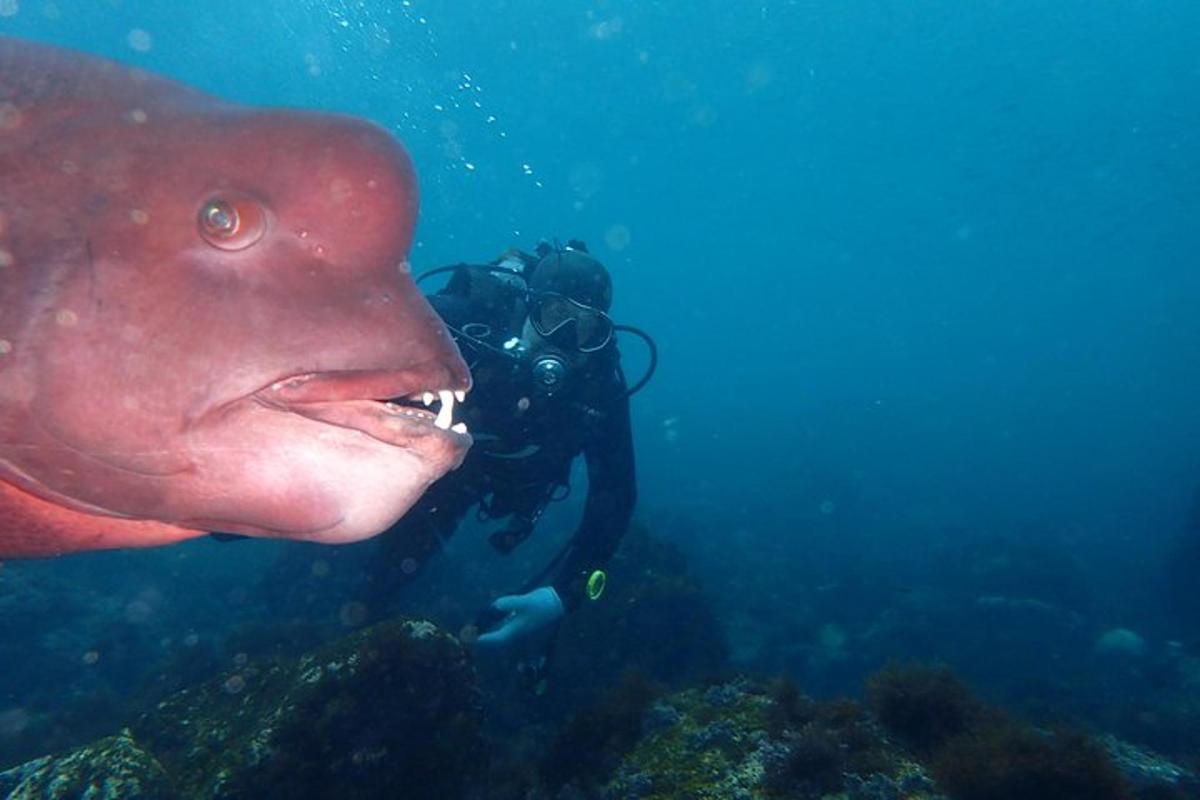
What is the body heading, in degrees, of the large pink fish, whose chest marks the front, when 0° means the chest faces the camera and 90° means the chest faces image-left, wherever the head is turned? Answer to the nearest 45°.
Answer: approximately 270°

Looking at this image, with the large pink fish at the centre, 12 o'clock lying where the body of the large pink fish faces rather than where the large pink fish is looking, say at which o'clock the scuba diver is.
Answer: The scuba diver is roughly at 10 o'clock from the large pink fish.

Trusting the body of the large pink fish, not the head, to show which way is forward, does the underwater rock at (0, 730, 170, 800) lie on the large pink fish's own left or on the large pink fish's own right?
on the large pink fish's own left
